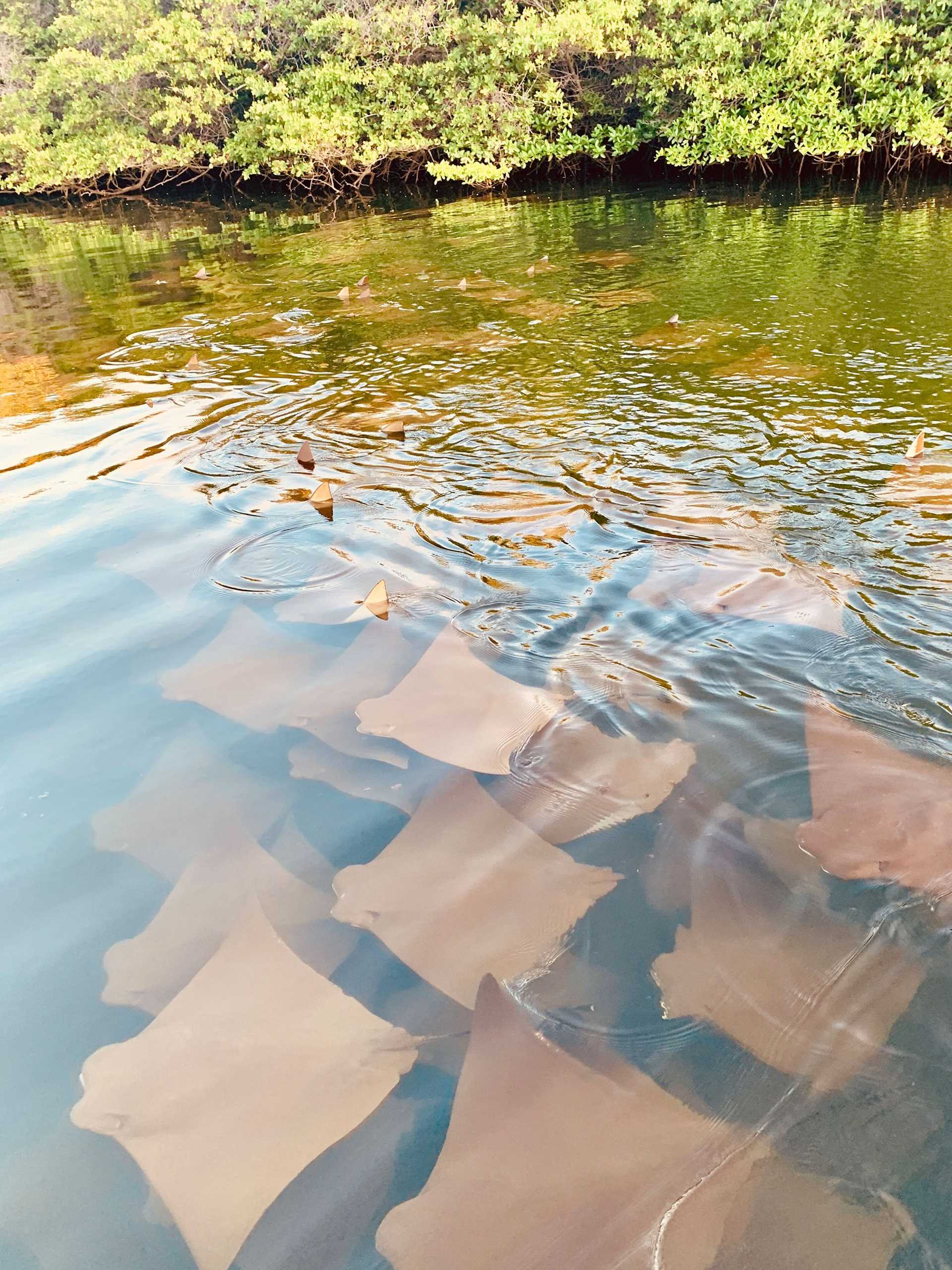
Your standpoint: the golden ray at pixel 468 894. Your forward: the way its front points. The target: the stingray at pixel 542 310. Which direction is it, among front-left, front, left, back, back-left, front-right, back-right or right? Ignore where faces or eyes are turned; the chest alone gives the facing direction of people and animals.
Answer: right

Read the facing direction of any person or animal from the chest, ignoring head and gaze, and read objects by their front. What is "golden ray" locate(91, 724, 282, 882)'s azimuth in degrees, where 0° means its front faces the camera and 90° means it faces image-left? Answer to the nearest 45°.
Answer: approximately 90°

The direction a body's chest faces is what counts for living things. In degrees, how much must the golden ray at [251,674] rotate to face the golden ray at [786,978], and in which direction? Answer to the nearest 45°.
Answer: approximately 135° to its left

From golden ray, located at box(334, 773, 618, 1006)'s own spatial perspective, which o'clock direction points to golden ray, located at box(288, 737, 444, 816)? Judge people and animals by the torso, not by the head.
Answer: golden ray, located at box(288, 737, 444, 816) is roughly at 2 o'clock from golden ray, located at box(334, 773, 618, 1006).

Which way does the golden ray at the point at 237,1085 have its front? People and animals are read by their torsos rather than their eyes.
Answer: to the viewer's left

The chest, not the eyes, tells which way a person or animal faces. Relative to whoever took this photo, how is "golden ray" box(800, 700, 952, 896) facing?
facing to the left of the viewer

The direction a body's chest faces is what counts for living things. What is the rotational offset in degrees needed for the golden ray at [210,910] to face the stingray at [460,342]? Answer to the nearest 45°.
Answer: approximately 135° to its right

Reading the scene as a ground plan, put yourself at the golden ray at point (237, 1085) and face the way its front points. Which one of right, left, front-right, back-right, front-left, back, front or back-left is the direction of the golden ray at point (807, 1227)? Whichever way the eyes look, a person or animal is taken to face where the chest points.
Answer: back-left

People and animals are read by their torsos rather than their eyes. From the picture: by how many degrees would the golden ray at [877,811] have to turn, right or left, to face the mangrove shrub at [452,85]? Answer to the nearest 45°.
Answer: approximately 45° to its right

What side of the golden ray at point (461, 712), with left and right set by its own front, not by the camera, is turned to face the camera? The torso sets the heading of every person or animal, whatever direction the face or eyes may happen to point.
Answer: left

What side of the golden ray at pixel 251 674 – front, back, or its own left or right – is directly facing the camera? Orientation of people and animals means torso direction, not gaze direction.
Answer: left

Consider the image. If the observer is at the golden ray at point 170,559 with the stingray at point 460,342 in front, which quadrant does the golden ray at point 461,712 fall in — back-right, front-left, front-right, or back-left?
back-right

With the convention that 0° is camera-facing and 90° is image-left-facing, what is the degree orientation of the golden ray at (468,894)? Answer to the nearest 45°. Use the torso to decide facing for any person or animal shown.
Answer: approximately 90°

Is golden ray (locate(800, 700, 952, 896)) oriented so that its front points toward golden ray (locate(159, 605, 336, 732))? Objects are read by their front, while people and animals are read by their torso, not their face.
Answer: yes

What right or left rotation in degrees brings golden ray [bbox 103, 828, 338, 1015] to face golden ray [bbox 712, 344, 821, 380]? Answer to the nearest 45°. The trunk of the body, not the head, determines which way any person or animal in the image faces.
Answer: approximately 135° to its right

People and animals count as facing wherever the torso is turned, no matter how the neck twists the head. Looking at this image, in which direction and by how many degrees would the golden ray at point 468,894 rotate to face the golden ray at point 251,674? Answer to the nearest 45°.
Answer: approximately 45° to its right

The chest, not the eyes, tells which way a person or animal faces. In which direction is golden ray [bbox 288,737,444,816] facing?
to the viewer's left
